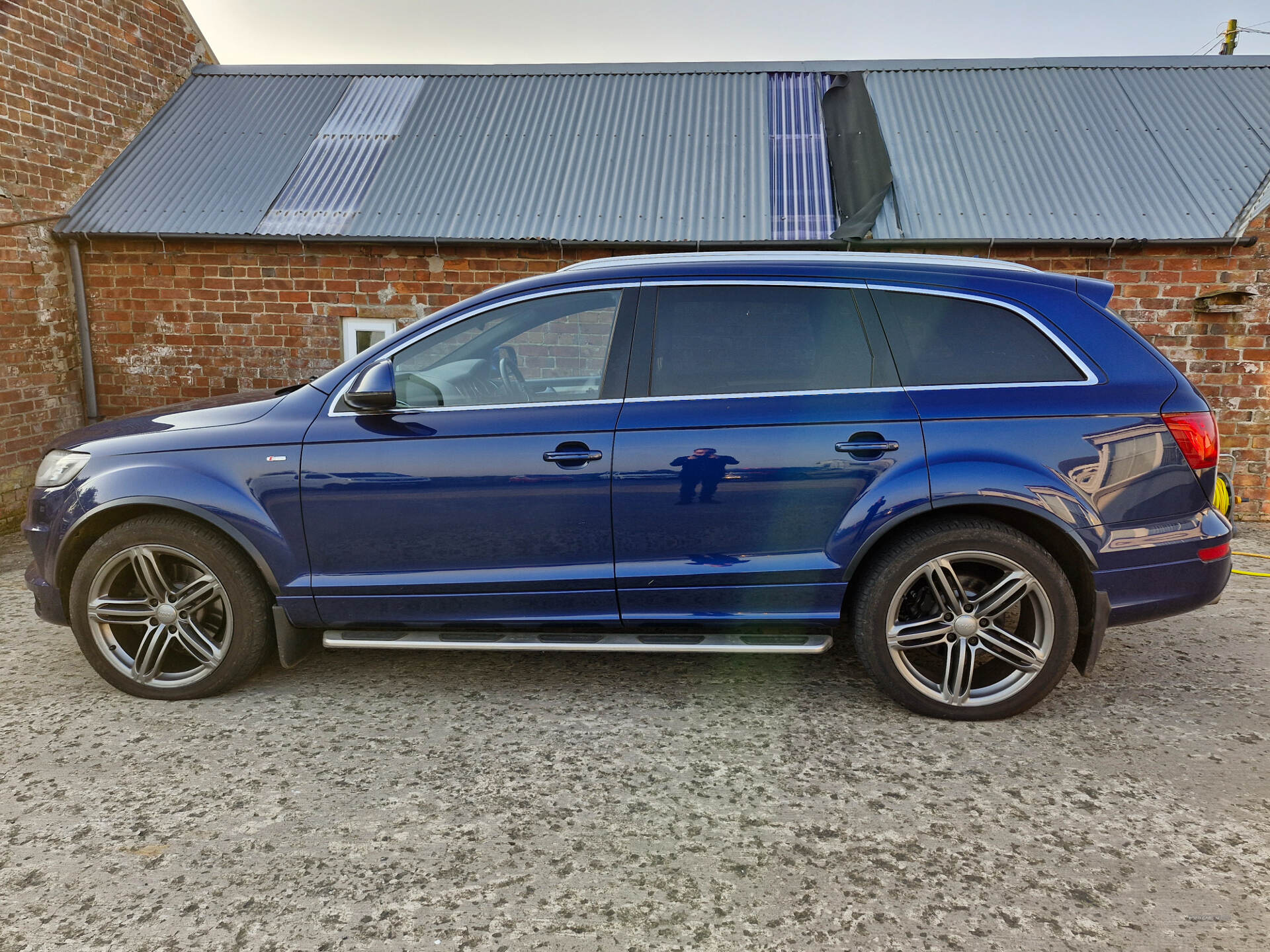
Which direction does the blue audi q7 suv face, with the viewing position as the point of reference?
facing to the left of the viewer

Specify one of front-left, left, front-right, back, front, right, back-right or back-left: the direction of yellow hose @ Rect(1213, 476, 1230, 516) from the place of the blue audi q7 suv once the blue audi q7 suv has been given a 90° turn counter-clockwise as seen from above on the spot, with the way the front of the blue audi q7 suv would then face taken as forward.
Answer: left
